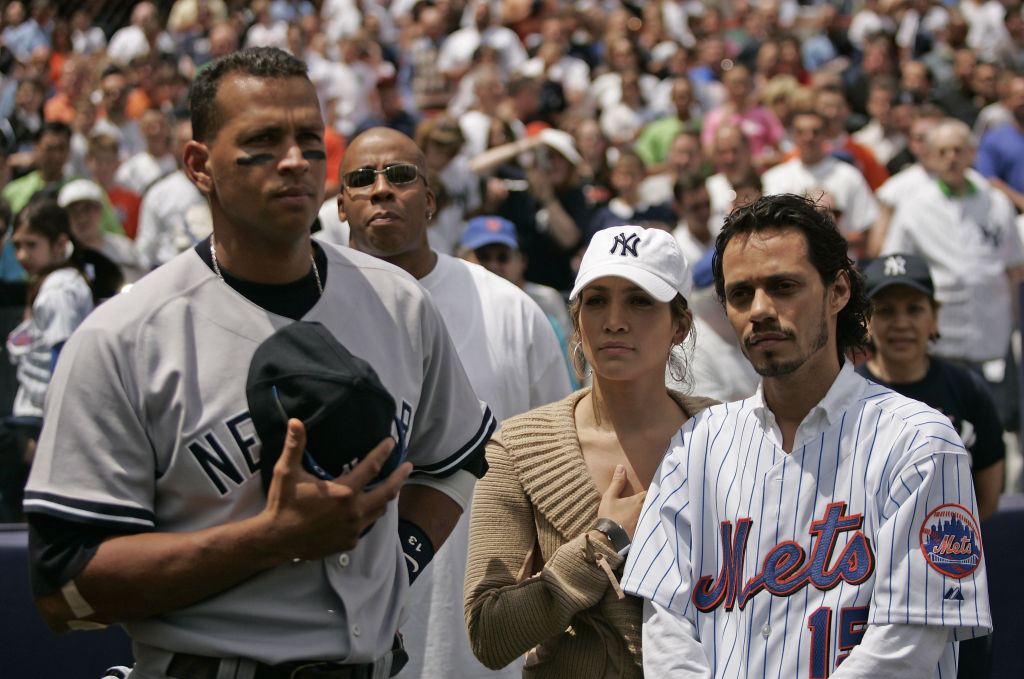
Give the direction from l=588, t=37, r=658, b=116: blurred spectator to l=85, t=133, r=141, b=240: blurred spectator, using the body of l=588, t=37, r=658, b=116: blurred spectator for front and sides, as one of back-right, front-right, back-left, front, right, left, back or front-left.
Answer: front-right

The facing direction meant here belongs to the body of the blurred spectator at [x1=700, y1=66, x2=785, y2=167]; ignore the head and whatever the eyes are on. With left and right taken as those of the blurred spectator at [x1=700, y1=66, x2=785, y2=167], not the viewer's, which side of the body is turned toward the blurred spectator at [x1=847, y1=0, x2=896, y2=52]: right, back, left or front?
back

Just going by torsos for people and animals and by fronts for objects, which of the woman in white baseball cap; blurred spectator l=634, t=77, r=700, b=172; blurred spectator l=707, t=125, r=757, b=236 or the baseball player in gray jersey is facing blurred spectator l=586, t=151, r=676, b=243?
blurred spectator l=634, t=77, r=700, b=172

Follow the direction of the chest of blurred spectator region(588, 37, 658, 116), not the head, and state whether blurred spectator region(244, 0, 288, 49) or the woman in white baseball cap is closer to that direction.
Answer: the woman in white baseball cap

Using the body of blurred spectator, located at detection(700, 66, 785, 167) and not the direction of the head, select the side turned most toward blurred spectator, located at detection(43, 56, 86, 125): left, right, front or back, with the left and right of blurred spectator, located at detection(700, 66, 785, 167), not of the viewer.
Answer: right

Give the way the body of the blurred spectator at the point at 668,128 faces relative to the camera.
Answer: toward the camera

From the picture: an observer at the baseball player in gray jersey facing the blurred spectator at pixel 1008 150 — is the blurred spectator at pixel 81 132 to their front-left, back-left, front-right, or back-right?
front-left

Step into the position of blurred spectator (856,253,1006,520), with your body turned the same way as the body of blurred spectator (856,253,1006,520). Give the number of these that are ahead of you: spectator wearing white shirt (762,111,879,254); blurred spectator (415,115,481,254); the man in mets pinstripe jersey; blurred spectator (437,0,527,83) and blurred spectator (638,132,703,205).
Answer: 1

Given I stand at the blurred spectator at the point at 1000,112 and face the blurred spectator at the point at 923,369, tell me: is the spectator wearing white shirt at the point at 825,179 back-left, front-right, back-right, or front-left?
front-right

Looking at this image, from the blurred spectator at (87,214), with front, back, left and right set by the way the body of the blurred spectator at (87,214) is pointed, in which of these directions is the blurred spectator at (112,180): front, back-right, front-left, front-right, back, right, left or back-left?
back

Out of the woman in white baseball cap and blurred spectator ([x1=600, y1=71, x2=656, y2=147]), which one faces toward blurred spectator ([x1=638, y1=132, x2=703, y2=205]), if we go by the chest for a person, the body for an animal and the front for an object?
blurred spectator ([x1=600, y1=71, x2=656, y2=147])

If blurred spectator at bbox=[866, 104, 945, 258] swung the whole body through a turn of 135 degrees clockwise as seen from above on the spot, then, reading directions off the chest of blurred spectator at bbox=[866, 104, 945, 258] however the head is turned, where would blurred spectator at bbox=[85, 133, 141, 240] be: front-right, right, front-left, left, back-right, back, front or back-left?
left

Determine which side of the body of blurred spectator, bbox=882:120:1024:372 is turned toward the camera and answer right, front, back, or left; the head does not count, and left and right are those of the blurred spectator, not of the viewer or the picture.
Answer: front

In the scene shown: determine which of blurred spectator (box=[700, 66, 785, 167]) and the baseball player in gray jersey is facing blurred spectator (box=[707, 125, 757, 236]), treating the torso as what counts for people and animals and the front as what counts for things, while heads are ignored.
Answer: blurred spectator (box=[700, 66, 785, 167])

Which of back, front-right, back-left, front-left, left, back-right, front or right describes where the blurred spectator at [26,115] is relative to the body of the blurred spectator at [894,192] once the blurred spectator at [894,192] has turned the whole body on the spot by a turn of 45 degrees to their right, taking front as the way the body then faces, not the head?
front

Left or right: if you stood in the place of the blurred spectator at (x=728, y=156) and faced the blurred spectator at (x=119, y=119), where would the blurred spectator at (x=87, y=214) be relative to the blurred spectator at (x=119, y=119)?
left

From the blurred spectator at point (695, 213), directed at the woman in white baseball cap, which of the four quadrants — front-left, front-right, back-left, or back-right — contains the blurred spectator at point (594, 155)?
back-right
